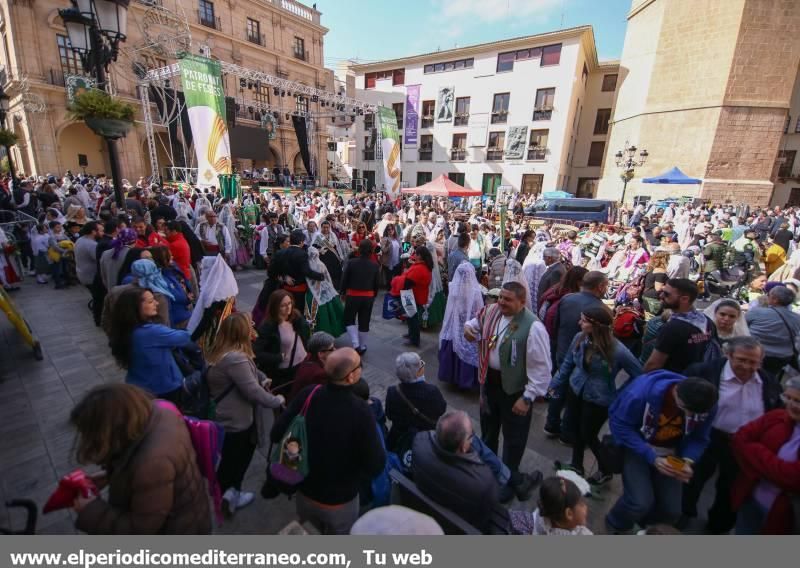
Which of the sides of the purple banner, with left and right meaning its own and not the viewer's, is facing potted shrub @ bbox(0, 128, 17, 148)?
front

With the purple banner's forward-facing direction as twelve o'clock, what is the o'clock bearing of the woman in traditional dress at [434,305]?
The woman in traditional dress is roughly at 12 o'clock from the purple banner.

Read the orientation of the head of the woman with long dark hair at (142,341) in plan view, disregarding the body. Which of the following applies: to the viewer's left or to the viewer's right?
to the viewer's right

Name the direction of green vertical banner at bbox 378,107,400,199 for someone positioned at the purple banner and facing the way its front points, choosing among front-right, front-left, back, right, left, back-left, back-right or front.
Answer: front

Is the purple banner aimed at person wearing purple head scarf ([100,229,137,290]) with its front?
yes

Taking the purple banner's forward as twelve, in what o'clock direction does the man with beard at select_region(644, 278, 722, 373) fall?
The man with beard is roughly at 12 o'clock from the purple banner.

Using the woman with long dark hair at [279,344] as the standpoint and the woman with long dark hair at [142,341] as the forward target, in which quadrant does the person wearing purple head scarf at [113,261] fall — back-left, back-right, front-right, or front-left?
front-right

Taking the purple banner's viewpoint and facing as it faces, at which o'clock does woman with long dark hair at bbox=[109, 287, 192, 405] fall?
The woman with long dark hair is roughly at 12 o'clock from the purple banner.

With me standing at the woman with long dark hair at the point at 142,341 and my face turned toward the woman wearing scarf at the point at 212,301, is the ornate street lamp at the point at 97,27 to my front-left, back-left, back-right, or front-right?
front-left

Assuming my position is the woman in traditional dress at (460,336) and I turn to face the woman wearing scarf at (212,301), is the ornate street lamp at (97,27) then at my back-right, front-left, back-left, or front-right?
front-right

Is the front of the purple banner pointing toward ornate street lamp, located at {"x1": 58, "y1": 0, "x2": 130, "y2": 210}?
yes

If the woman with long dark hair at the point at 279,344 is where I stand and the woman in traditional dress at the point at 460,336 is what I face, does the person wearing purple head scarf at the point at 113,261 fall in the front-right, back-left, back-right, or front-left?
back-left

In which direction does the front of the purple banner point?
toward the camera
